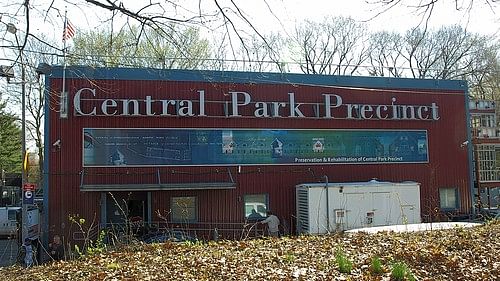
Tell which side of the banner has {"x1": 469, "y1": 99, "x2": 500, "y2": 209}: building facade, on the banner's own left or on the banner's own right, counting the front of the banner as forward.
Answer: on the banner's own left

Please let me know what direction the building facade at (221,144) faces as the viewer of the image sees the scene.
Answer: facing the viewer

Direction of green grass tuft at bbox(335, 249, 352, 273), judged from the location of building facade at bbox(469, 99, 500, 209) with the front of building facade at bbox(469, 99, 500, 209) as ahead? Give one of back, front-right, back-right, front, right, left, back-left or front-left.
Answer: front

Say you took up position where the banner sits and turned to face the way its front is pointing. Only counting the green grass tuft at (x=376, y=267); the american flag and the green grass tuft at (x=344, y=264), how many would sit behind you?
0

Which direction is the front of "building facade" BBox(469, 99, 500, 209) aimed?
toward the camera

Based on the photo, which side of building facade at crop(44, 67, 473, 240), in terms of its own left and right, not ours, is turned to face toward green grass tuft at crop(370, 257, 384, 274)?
front

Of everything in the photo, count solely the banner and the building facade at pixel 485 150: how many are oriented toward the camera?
2

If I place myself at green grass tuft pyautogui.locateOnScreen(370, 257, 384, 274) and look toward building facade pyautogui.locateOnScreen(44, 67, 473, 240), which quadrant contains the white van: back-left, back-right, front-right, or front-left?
front-left

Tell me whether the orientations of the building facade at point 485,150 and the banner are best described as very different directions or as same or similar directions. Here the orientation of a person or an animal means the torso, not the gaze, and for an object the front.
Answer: same or similar directions

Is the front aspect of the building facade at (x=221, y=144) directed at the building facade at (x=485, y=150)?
no

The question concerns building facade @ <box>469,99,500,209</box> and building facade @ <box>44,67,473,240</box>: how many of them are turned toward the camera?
2

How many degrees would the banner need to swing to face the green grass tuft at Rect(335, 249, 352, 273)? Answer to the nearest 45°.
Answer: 0° — it already faces it

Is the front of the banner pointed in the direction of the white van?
no

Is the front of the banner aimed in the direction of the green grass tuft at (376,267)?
yes
